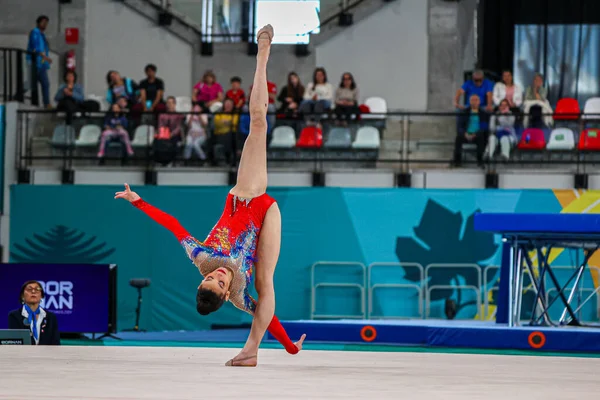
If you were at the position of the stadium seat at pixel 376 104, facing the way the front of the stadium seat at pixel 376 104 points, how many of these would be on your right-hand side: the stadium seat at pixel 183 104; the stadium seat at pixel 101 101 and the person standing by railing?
3

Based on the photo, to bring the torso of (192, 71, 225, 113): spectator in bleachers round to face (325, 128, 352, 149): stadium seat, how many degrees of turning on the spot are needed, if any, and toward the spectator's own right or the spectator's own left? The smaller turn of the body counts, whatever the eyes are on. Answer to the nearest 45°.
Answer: approximately 45° to the spectator's own left

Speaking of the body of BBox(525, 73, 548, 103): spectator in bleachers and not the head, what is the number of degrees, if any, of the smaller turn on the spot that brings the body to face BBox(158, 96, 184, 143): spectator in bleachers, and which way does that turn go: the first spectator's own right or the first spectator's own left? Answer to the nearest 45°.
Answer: approximately 90° to the first spectator's own right

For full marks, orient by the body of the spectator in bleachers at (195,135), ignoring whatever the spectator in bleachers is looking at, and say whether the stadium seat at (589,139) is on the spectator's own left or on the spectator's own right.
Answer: on the spectator's own left

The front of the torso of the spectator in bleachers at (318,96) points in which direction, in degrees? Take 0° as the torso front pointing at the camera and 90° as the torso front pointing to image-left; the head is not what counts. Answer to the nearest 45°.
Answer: approximately 0°

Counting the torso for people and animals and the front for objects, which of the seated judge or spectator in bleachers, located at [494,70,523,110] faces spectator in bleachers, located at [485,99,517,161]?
spectator in bleachers, located at [494,70,523,110]
